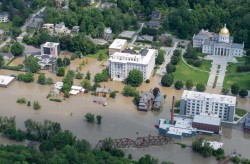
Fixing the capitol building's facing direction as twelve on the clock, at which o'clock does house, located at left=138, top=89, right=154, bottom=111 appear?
The house is roughly at 1 o'clock from the capitol building.

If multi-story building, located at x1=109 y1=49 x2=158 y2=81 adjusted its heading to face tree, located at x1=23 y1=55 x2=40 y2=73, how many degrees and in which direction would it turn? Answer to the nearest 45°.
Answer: approximately 90° to its right

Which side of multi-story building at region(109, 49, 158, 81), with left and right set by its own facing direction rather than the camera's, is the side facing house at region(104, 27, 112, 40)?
back

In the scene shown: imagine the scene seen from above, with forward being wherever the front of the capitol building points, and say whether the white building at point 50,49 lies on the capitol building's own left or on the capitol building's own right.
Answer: on the capitol building's own right

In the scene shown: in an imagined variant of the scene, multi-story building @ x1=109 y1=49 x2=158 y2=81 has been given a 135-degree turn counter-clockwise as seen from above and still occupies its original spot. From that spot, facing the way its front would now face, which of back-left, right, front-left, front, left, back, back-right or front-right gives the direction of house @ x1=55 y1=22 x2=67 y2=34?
left

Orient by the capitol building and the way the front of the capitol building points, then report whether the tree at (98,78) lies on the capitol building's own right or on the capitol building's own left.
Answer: on the capitol building's own right

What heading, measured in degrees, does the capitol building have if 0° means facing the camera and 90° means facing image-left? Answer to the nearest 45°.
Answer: approximately 0°

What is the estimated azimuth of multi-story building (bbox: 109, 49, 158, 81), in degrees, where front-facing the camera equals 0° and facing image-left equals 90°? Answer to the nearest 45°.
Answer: approximately 0°

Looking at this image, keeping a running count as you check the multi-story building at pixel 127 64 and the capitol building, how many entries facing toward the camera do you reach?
2

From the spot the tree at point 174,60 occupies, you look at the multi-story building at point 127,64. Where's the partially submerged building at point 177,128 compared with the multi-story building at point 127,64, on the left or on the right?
left

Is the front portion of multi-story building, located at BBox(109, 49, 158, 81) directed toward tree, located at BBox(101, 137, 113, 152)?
yes

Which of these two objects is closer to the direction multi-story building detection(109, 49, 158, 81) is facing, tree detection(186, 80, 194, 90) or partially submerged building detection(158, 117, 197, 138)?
the partially submerged building
